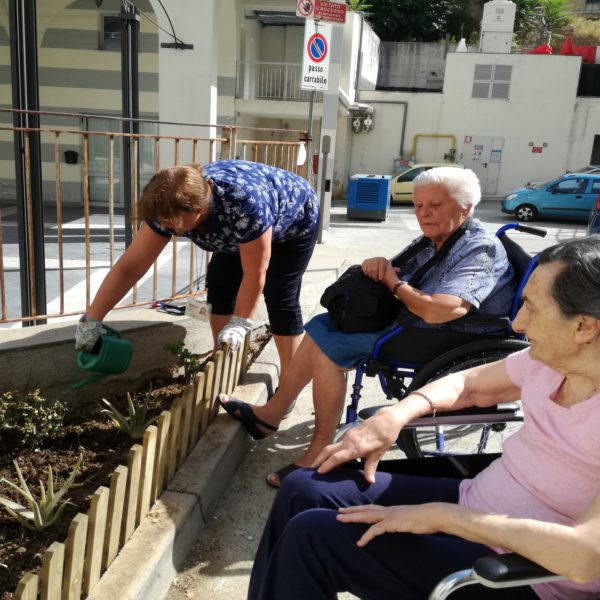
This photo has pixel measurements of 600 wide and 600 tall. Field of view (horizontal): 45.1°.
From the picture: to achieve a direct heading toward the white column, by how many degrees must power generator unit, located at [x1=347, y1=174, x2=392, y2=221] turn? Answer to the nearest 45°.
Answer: approximately 45° to its right

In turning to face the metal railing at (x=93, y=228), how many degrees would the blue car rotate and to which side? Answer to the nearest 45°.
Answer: approximately 90° to its left

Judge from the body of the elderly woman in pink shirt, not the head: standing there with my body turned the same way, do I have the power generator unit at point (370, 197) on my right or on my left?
on my right

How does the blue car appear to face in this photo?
to the viewer's left

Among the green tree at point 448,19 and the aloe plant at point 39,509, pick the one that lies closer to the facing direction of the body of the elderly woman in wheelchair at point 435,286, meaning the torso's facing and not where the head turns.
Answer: the aloe plant

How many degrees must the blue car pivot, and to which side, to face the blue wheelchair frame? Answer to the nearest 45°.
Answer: approximately 90° to its left

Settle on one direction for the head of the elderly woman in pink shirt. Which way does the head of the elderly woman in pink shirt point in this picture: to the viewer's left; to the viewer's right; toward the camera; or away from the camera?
to the viewer's left

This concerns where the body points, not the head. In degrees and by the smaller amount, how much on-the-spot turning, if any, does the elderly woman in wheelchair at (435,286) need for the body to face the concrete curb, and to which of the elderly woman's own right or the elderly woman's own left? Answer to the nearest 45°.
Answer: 0° — they already face it

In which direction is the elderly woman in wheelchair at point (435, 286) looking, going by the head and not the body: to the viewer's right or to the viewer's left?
to the viewer's left

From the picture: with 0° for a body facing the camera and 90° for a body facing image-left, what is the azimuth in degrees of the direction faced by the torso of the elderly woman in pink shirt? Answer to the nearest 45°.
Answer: approximately 90°

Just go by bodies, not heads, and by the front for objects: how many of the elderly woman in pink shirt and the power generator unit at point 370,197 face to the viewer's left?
1

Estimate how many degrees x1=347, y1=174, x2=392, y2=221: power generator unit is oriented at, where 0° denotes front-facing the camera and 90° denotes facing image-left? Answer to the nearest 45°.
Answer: approximately 0°

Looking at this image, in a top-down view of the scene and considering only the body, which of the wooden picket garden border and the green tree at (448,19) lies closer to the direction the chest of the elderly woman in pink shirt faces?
the wooden picket garden border
